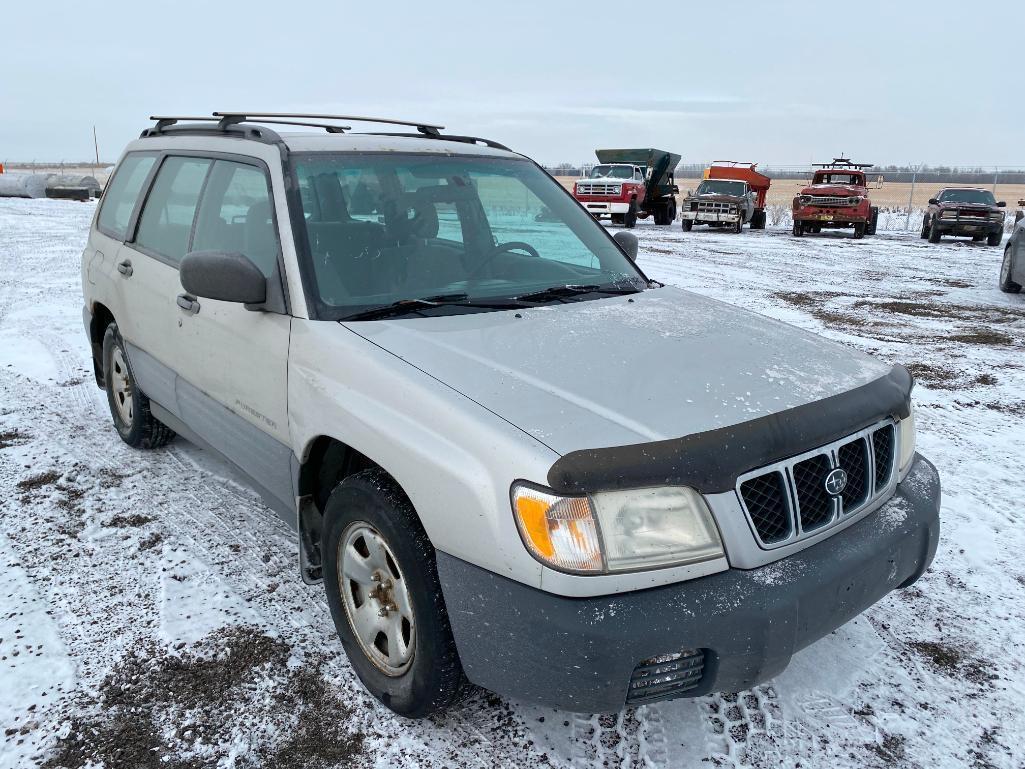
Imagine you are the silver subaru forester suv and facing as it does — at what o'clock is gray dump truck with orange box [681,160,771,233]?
The gray dump truck with orange box is roughly at 8 o'clock from the silver subaru forester suv.

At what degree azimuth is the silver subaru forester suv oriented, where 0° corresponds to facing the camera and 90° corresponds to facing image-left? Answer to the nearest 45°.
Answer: approximately 315°
